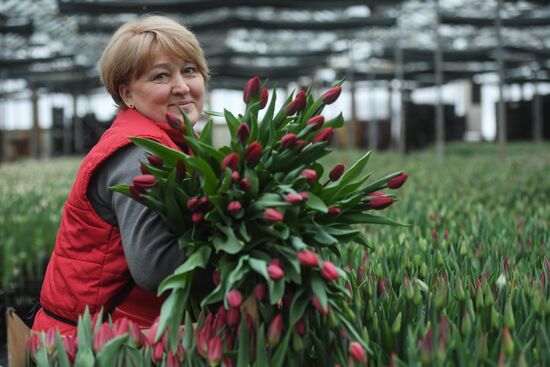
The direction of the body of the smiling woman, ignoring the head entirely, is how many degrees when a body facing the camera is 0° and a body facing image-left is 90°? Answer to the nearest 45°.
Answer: approximately 270°

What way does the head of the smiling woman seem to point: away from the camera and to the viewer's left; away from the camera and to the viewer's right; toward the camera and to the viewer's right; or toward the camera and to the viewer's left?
toward the camera and to the viewer's right
